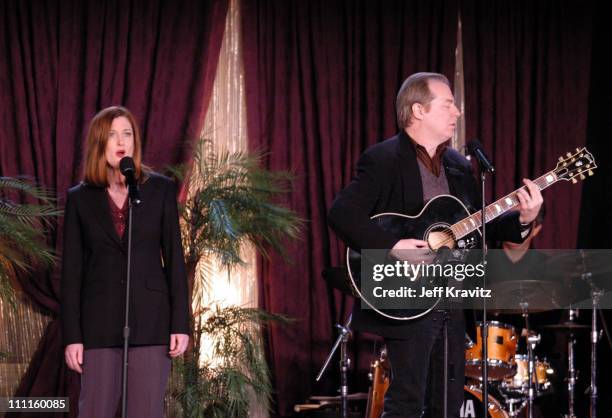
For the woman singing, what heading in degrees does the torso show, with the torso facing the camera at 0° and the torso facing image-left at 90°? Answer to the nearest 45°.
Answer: approximately 0°

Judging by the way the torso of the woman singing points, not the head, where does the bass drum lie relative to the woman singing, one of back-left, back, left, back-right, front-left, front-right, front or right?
back-left

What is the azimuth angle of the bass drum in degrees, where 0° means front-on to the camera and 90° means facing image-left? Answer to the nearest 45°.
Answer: approximately 45°

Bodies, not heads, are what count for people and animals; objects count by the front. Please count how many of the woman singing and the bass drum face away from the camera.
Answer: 0

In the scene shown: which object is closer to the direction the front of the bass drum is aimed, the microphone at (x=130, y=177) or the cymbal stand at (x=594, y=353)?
the microphone

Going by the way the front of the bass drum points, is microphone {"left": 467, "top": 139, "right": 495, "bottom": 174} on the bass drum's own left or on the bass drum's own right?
on the bass drum's own left
